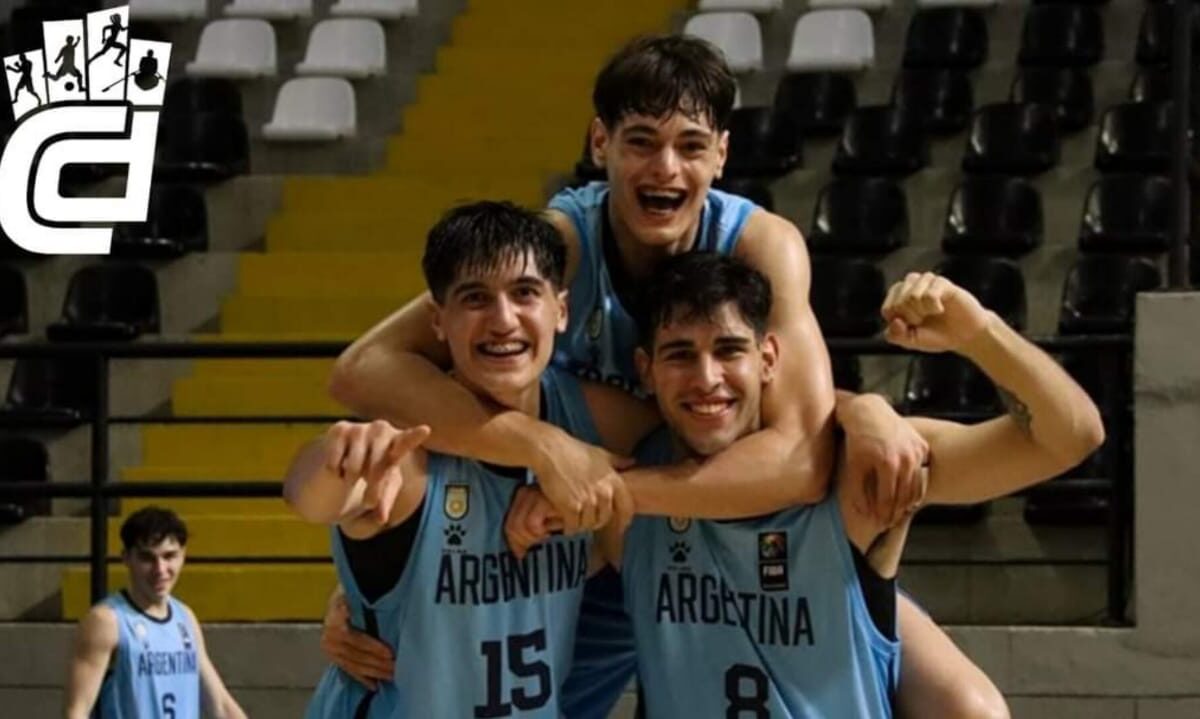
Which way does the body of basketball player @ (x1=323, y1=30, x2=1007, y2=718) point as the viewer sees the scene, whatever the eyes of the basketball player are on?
toward the camera

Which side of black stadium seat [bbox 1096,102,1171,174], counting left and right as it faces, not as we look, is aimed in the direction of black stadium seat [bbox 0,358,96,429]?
right

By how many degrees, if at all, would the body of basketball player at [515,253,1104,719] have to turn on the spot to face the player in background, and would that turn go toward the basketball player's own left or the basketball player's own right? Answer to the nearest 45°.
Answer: approximately 135° to the basketball player's own right

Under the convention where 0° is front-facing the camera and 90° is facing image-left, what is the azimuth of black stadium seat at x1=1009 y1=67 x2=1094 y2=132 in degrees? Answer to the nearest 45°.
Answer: approximately 0°

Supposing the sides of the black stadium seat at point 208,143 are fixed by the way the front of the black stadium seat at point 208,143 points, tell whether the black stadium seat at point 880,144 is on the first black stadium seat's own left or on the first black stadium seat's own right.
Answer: on the first black stadium seat's own left

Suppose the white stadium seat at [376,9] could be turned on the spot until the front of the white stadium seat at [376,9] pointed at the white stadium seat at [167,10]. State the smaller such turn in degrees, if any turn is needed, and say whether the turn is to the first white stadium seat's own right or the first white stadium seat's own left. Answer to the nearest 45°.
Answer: approximately 90° to the first white stadium seat's own right

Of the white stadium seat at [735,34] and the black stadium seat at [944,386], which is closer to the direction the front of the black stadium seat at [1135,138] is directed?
the black stadium seat

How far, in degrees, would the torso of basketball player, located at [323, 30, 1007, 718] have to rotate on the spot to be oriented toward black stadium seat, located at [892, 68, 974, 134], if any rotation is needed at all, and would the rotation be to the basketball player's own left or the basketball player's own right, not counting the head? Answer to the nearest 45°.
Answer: approximately 180°

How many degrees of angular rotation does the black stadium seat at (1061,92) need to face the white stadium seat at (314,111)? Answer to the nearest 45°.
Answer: approximately 90° to its right

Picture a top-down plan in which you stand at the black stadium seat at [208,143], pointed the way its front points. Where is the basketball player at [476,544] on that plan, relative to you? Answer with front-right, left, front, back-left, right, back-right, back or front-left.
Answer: front

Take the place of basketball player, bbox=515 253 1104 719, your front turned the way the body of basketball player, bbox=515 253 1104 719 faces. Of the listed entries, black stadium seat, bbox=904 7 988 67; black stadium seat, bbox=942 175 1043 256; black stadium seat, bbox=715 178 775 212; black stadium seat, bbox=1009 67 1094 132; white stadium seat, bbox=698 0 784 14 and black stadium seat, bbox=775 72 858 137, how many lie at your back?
6

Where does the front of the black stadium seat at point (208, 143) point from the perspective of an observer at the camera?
facing the viewer

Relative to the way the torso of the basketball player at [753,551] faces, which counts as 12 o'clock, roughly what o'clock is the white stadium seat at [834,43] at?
The white stadium seat is roughly at 6 o'clock from the basketball player.

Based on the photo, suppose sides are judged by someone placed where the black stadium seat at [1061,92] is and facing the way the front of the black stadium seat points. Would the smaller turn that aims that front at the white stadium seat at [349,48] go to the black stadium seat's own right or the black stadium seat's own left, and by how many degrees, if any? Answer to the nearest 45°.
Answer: approximately 90° to the black stadium seat's own right

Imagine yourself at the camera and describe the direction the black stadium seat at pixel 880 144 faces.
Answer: facing the viewer and to the left of the viewer

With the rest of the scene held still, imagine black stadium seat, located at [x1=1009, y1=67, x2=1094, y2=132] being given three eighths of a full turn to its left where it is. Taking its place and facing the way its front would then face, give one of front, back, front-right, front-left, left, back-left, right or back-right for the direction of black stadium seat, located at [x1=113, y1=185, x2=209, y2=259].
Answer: back-left

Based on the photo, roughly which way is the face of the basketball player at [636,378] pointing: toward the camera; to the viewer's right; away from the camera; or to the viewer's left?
toward the camera

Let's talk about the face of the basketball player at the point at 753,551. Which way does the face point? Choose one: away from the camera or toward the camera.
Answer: toward the camera
